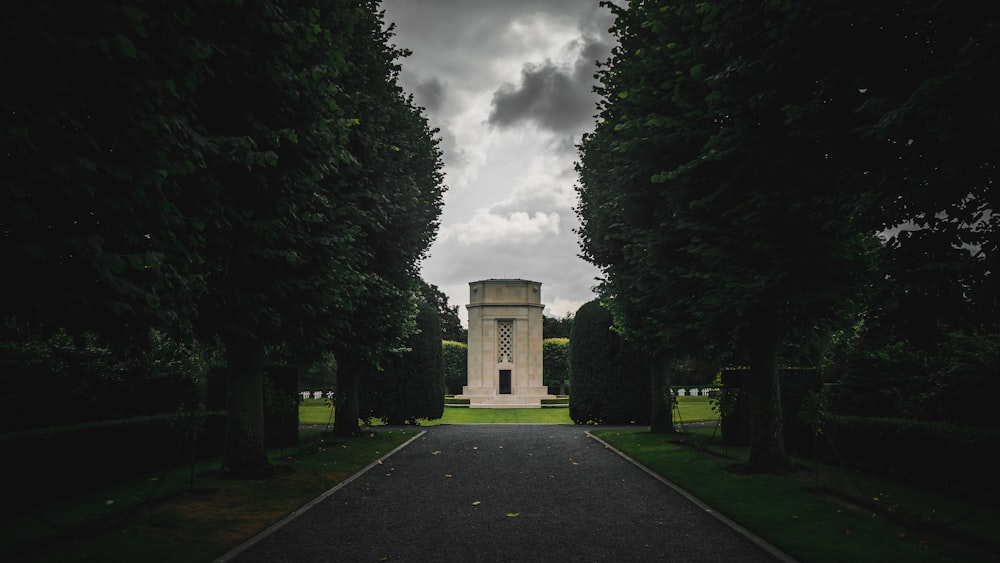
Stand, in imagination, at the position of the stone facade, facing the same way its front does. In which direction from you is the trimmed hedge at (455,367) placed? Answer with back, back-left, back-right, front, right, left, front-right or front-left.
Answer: back-right

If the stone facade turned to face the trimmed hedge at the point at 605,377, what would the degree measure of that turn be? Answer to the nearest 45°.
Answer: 0° — it already faces it

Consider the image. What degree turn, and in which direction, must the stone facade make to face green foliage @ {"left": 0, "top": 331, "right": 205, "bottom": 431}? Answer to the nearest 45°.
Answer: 0° — it already faces it

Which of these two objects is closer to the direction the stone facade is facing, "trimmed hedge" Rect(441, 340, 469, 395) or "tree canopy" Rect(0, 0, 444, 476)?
the tree canopy

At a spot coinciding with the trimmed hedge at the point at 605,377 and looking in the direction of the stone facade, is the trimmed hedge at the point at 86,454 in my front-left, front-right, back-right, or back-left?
back-left

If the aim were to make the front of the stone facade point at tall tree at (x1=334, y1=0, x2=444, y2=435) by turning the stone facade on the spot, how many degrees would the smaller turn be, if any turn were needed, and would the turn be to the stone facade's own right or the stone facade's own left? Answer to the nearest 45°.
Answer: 0° — it already faces it

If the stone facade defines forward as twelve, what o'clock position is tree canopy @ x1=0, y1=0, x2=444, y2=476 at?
The tree canopy is roughly at 12 o'clock from the stone facade.

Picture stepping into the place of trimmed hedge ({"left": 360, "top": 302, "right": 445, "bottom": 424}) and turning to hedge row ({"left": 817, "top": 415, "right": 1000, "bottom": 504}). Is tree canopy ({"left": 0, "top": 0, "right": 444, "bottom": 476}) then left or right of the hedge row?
right

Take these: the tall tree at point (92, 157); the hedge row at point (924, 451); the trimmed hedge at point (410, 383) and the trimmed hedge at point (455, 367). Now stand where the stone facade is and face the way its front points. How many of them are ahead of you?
3

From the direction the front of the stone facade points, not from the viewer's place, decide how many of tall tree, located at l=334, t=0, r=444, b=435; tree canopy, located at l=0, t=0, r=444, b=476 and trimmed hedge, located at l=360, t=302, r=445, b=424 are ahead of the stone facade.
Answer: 3

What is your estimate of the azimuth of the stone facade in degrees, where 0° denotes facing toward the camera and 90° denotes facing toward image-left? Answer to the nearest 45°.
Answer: approximately 0°
